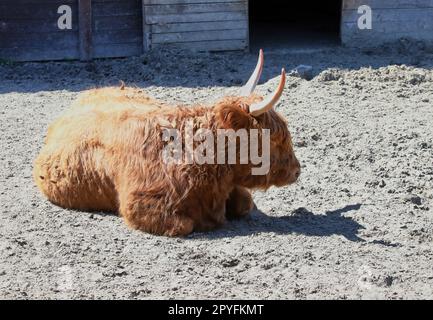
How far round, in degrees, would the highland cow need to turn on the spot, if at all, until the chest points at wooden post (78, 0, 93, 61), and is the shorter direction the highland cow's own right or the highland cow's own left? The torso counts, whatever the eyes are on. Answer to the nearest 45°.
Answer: approximately 90° to the highland cow's own left

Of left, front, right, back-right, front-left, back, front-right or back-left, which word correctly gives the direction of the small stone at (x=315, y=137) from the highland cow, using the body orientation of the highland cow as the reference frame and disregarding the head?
front-left

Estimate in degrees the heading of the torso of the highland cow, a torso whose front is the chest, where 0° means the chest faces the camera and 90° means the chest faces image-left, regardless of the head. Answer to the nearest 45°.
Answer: approximately 270°

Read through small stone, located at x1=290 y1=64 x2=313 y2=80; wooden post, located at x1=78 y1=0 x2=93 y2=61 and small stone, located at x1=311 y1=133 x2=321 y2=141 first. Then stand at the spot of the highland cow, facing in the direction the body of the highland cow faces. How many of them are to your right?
0

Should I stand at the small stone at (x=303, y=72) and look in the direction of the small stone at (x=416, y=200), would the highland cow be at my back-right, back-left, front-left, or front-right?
front-right

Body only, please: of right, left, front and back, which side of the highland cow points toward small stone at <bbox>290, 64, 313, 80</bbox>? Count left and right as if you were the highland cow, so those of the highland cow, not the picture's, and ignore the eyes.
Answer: left

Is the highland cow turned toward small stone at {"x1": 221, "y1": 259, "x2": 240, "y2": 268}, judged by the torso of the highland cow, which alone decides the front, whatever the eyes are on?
no

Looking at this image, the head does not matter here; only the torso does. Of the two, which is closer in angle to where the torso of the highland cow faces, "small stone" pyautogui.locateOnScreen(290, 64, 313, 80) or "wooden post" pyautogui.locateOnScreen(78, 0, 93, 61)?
the small stone

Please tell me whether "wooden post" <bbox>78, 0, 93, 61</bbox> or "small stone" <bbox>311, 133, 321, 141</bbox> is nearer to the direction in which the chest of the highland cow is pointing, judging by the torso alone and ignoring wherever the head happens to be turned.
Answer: the small stone

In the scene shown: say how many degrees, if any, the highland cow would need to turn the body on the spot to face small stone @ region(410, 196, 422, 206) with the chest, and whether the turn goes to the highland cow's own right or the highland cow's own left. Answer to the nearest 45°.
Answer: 0° — it already faces it
